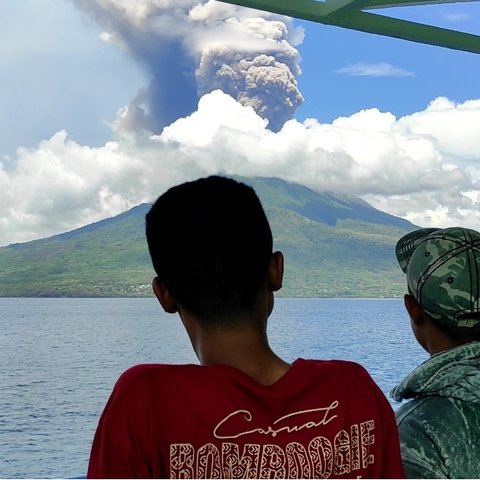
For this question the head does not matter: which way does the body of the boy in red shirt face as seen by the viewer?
away from the camera

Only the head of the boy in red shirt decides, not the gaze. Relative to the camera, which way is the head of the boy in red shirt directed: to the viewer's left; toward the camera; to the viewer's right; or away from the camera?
away from the camera

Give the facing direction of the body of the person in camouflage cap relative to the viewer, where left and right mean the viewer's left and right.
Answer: facing away from the viewer and to the left of the viewer

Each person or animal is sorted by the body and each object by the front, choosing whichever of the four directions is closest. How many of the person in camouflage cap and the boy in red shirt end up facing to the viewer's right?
0

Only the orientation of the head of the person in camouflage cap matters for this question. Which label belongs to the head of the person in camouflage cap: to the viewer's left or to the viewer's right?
to the viewer's left
